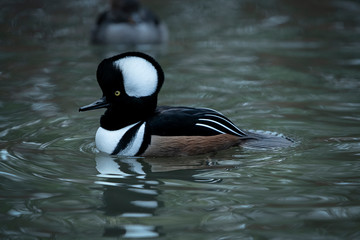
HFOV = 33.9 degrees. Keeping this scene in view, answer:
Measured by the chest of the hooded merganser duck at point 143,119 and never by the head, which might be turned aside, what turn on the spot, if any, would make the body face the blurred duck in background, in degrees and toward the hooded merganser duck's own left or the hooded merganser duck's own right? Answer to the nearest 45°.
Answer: approximately 90° to the hooded merganser duck's own right

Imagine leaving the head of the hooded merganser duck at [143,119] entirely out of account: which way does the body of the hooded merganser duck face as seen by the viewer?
to the viewer's left
